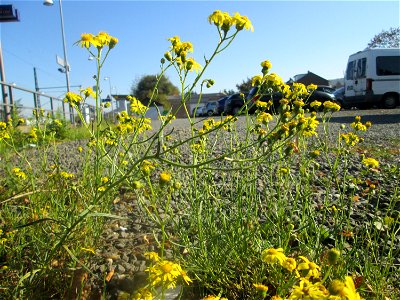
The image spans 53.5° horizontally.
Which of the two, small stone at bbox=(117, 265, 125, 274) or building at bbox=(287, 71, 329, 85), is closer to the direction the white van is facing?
the building

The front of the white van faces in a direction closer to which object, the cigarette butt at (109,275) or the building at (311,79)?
the building

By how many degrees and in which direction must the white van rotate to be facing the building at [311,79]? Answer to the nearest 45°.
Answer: approximately 45° to its left
